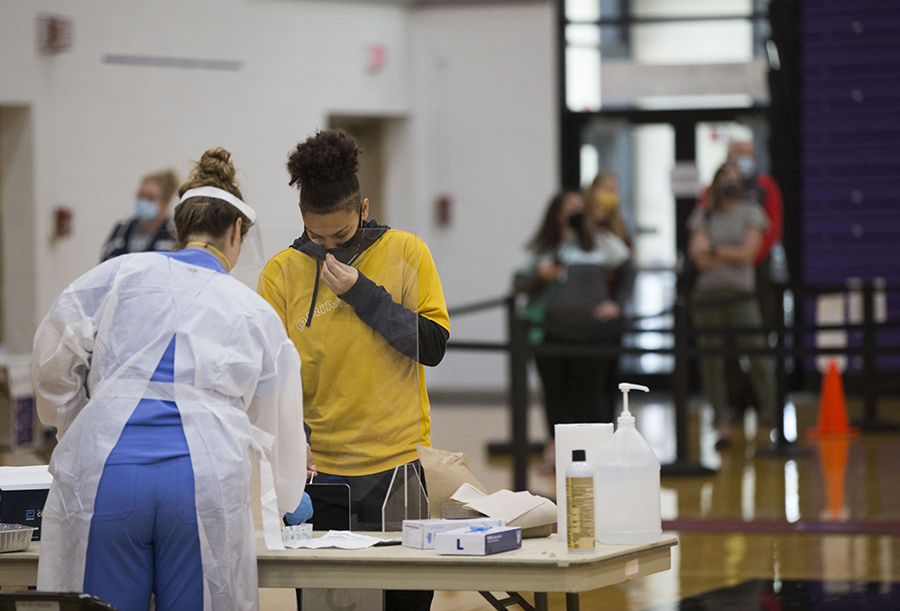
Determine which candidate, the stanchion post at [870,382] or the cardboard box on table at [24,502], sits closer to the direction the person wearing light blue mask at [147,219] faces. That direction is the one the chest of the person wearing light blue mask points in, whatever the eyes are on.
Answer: the cardboard box on table

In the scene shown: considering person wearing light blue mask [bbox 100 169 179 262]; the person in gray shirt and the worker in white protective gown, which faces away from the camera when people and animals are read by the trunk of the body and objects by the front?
the worker in white protective gown

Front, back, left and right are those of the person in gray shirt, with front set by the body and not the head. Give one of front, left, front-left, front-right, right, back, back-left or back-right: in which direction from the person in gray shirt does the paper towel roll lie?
front

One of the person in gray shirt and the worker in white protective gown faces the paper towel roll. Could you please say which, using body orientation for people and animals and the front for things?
the person in gray shirt

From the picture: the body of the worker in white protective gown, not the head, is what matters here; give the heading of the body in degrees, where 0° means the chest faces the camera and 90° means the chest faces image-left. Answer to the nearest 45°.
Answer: approximately 180°

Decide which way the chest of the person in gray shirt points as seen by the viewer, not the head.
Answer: toward the camera

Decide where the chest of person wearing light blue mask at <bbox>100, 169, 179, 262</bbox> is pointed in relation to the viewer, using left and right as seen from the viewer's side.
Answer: facing the viewer and to the left of the viewer

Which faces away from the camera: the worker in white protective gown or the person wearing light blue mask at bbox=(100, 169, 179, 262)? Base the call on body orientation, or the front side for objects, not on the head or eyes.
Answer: the worker in white protective gown

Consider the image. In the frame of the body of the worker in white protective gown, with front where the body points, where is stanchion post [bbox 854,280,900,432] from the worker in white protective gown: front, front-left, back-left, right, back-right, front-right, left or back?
front-right

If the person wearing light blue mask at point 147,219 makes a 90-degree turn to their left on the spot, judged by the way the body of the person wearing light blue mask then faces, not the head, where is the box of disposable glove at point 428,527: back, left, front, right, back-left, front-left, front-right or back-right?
front-right

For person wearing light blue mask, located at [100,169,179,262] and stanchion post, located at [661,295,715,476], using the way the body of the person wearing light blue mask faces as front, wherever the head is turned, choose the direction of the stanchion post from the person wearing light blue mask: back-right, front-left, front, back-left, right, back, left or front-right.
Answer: back-left

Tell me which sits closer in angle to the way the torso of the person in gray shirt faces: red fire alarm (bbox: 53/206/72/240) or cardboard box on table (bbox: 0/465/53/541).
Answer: the cardboard box on table

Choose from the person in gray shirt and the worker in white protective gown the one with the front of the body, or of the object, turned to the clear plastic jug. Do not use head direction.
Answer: the person in gray shirt
